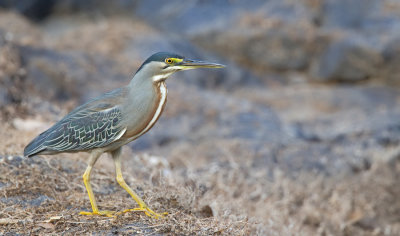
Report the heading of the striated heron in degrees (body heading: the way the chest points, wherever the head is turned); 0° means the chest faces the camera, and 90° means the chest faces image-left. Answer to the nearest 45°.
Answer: approximately 270°

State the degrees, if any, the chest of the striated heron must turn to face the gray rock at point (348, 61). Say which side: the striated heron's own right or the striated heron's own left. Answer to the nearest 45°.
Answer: approximately 45° to the striated heron's own left
